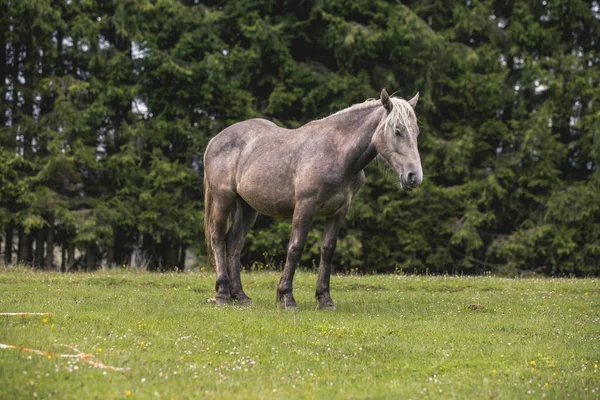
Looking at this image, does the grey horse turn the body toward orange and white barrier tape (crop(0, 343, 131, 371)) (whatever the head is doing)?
no

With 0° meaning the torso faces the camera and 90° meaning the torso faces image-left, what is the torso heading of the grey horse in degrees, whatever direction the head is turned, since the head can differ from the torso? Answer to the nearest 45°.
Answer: approximately 315°
